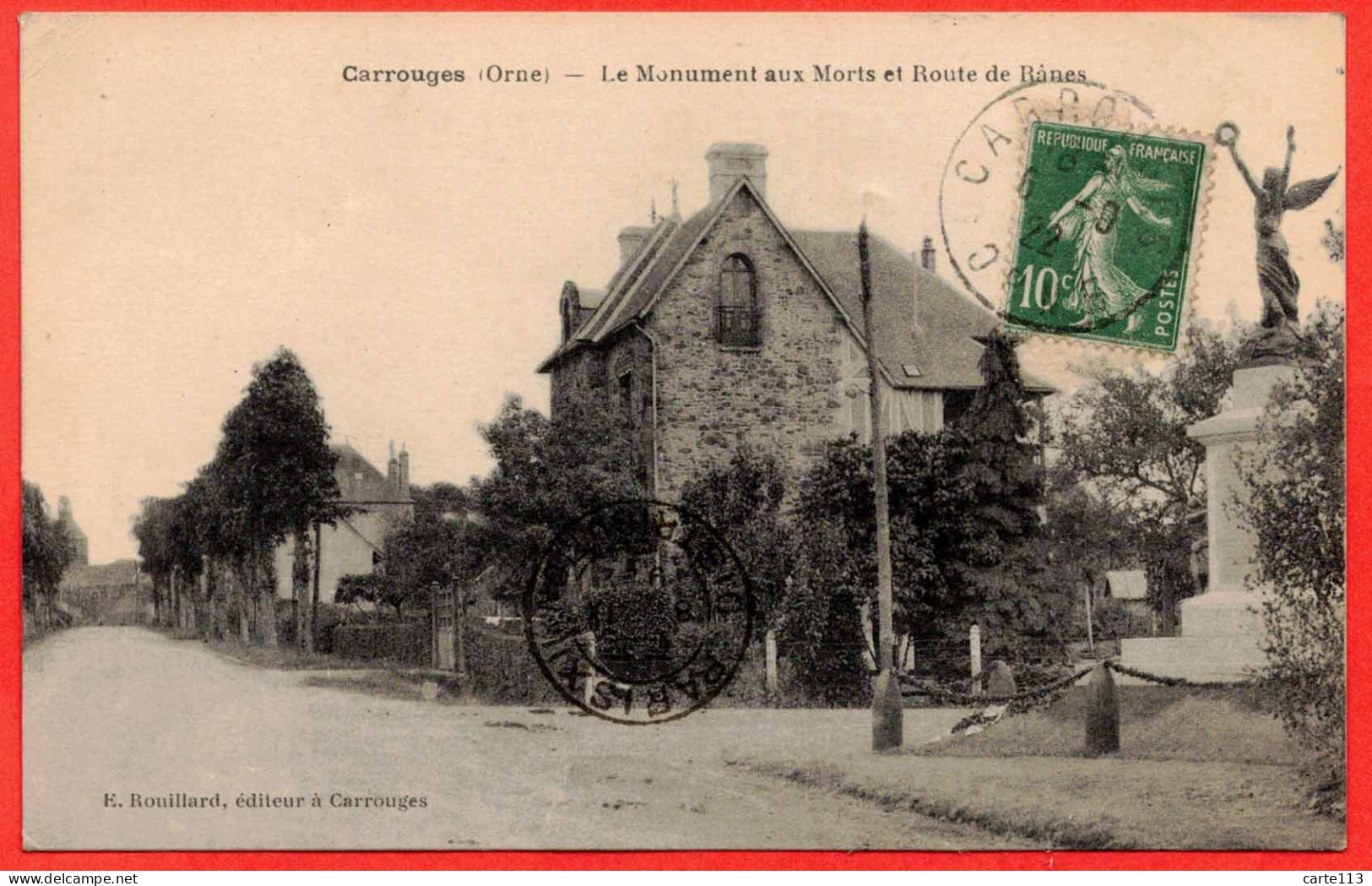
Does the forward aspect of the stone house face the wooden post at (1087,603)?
no

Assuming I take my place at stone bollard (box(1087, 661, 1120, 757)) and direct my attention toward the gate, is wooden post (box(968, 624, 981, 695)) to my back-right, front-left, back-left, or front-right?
front-right

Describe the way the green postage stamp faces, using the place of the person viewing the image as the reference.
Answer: facing the viewer
